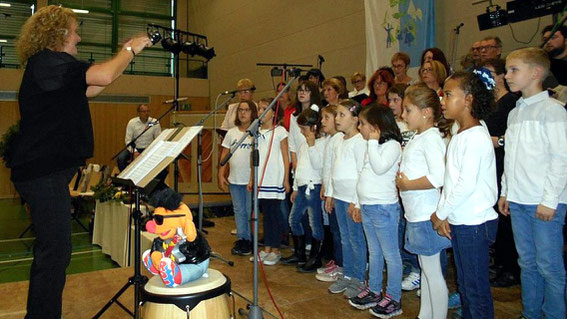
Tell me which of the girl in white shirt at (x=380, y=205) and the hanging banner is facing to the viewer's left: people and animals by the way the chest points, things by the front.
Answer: the girl in white shirt

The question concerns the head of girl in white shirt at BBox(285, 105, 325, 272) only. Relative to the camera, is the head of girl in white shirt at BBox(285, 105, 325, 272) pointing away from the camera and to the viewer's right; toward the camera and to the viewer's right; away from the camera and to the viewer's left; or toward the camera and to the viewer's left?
toward the camera and to the viewer's left

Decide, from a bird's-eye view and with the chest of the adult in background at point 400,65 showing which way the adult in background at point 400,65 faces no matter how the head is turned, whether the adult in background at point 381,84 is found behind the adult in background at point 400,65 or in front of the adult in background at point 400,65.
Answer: in front

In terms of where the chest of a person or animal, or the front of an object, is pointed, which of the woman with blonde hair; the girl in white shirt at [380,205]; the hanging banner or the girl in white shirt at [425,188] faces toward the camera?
the hanging banner

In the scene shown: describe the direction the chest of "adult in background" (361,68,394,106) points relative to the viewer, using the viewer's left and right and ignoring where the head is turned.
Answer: facing the viewer and to the left of the viewer

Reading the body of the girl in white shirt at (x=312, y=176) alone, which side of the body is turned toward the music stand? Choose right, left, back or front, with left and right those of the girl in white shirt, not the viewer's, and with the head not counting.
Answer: front

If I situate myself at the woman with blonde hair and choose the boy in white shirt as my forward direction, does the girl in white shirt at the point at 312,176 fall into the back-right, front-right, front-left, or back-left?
front-left

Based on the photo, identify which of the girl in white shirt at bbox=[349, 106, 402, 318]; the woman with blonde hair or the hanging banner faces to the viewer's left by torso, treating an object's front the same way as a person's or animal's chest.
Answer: the girl in white shirt

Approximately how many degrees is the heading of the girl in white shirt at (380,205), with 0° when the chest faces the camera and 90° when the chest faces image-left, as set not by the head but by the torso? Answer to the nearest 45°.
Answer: approximately 90°
